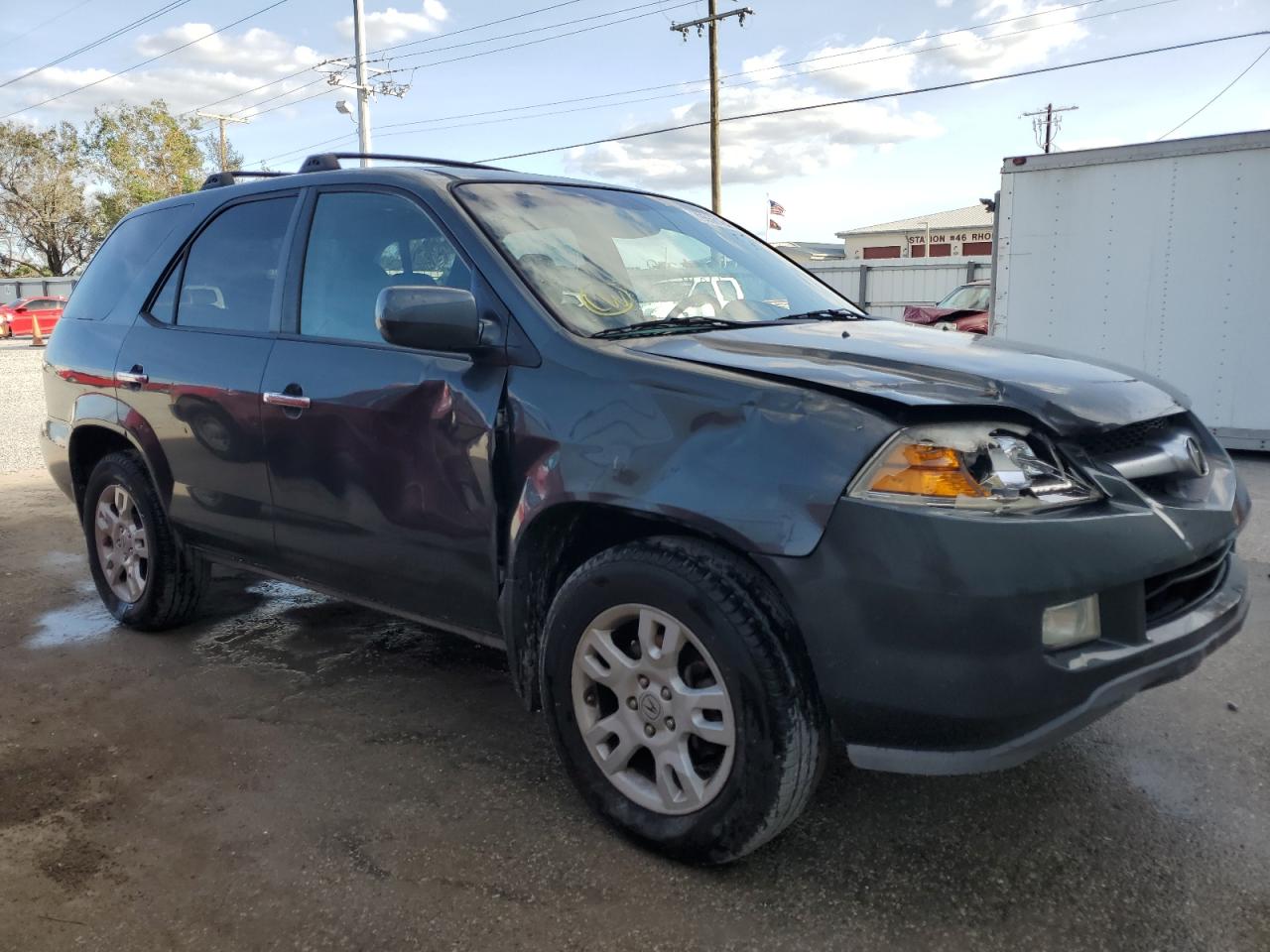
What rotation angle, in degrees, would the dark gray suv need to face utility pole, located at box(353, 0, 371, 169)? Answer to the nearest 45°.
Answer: approximately 135° to its left

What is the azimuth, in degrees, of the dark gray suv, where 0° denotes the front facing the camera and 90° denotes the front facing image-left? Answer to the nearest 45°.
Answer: approximately 315°

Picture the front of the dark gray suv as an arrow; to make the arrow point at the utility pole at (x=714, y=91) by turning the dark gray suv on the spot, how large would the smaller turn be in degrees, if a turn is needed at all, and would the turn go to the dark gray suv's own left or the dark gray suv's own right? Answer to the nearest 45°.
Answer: approximately 135° to the dark gray suv's own left

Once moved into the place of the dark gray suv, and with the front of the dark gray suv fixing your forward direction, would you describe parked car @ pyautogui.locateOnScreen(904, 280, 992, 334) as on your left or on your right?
on your left

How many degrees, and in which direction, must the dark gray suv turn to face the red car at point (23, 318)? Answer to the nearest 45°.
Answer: approximately 180°
